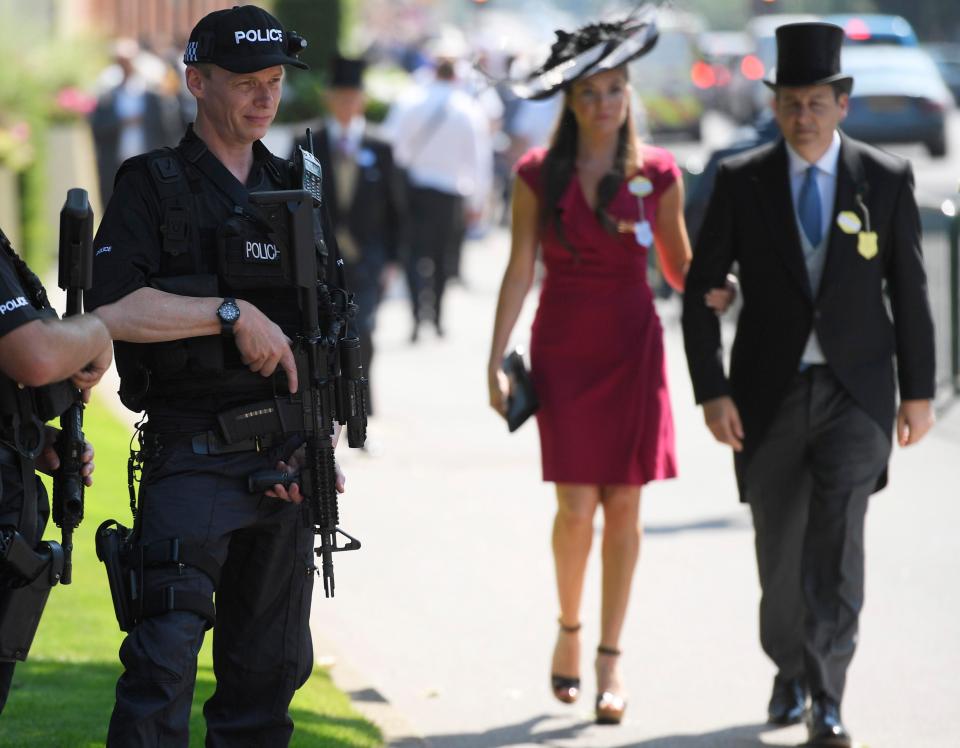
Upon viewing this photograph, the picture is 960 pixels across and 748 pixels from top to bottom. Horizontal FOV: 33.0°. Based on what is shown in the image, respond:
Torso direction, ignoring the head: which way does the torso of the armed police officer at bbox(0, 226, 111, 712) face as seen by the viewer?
to the viewer's right

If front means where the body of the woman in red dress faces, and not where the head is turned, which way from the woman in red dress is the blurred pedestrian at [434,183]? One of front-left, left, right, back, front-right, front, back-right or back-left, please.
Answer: back

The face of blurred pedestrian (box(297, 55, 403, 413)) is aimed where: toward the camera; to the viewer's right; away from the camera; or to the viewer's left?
toward the camera

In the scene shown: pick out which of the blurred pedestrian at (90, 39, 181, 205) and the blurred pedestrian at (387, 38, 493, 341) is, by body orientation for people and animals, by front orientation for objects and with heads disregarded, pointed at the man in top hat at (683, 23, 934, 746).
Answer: the blurred pedestrian at (90, 39, 181, 205)

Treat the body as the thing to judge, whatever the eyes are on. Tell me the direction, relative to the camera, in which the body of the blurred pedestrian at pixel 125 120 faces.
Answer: toward the camera

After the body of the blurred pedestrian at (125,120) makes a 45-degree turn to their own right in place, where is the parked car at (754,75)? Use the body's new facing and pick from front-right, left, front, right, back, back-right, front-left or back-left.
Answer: back

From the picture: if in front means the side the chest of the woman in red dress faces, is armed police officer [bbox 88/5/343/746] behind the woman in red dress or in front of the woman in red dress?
in front

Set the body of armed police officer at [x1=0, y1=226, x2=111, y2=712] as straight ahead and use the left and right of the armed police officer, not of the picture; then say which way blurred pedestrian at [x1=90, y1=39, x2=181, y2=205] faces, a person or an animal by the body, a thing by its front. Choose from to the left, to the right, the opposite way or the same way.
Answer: to the right

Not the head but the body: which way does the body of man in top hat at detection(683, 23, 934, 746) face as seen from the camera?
toward the camera

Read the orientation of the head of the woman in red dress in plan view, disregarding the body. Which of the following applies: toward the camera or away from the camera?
toward the camera

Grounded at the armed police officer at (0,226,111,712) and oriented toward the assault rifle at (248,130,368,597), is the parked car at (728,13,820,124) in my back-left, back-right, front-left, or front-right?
front-left

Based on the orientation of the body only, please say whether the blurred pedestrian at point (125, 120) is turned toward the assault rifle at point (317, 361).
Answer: yes

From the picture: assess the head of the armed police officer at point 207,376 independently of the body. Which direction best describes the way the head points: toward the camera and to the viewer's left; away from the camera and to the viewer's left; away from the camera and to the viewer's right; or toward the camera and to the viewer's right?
toward the camera and to the viewer's right

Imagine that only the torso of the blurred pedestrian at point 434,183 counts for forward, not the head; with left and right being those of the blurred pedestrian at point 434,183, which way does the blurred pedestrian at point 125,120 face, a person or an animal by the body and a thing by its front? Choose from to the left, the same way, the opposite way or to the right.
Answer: the opposite way

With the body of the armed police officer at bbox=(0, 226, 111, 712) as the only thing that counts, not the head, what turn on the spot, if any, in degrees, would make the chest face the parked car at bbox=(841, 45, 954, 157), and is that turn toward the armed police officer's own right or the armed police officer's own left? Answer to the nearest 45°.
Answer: approximately 45° to the armed police officer's own left

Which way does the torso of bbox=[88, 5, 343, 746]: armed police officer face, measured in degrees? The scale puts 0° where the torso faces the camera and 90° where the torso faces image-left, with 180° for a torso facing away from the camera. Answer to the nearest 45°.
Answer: approximately 315°

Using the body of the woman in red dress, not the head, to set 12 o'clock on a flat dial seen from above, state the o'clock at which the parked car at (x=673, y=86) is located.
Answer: The parked car is roughly at 6 o'clock from the woman in red dress.

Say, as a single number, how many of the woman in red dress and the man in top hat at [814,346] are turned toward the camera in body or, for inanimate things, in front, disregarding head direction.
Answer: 2

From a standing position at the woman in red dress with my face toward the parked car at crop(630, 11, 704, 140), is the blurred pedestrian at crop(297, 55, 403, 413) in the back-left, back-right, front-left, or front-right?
front-left
